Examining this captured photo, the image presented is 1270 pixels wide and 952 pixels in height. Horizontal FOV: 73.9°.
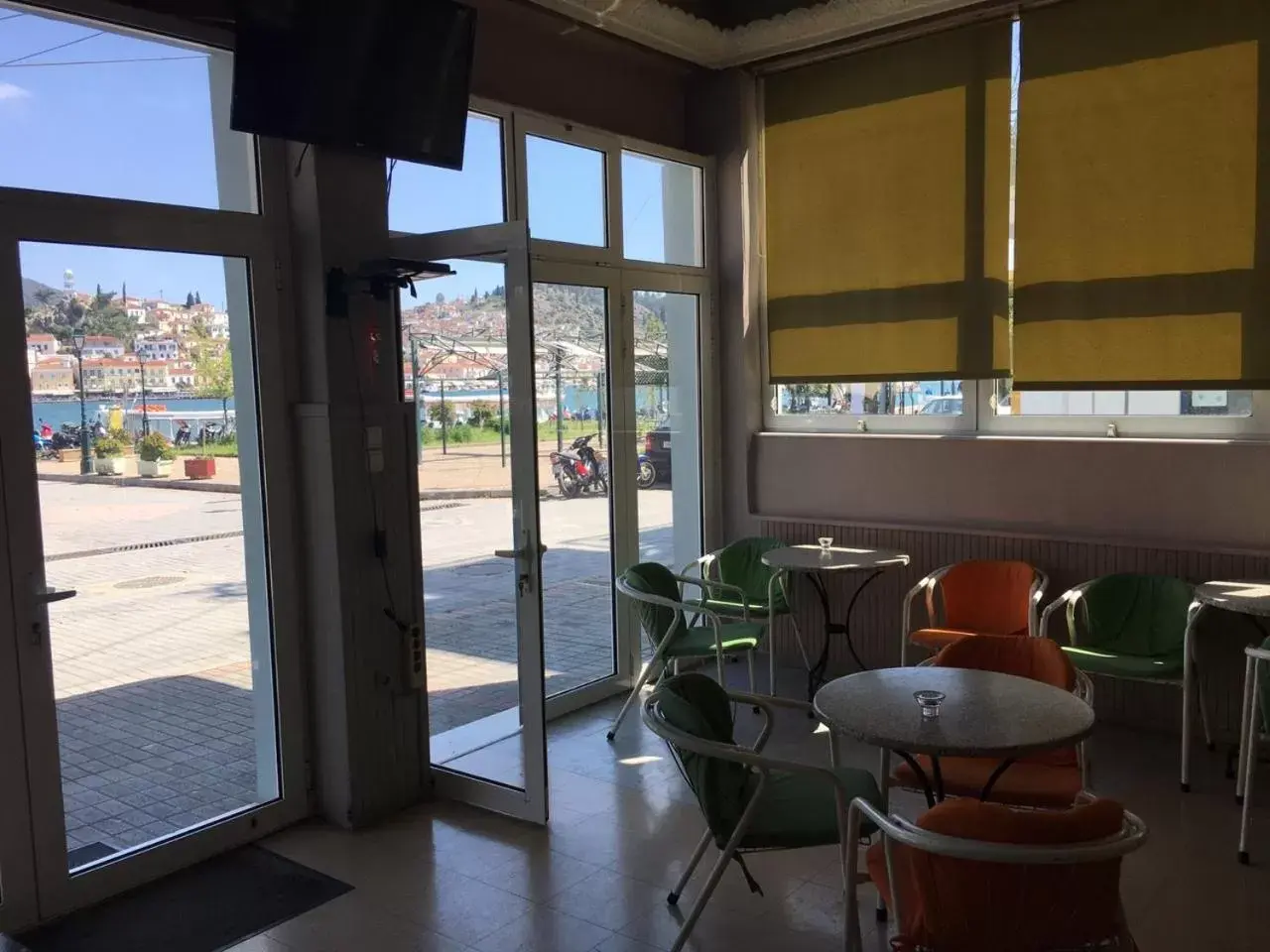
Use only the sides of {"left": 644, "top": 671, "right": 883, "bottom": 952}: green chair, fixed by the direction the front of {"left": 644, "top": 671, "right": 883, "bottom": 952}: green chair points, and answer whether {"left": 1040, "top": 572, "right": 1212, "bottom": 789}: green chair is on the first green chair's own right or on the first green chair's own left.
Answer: on the first green chair's own left

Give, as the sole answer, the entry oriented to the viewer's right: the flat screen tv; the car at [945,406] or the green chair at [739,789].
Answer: the green chair

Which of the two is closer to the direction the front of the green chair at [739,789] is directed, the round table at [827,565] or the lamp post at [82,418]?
the round table

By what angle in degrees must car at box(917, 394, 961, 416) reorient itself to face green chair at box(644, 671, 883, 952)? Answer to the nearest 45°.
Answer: approximately 90° to its left

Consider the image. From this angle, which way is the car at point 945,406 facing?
to the viewer's left

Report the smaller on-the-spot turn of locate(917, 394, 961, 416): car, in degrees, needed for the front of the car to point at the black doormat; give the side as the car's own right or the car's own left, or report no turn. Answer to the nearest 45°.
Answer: approximately 45° to the car's own left

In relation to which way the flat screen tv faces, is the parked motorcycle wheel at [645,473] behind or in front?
behind

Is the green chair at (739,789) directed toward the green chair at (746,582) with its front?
no

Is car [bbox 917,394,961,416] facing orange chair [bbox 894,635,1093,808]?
no

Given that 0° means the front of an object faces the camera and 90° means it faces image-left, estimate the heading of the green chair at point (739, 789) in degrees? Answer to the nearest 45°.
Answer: approximately 270°
